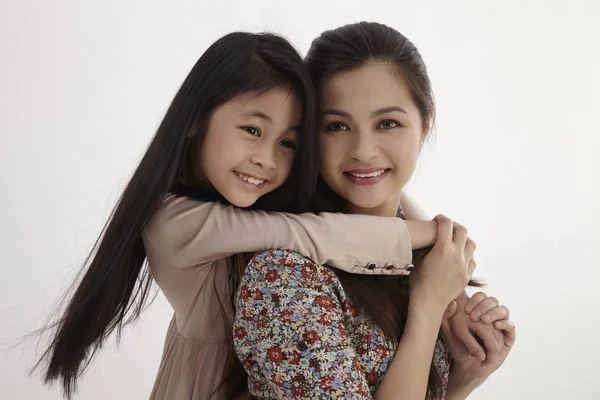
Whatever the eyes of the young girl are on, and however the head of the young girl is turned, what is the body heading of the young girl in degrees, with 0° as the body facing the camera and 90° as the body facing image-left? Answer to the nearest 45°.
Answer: approximately 270°

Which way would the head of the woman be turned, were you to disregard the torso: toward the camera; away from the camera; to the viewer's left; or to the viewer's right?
toward the camera

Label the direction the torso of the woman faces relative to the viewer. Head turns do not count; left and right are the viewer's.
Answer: facing the viewer and to the right of the viewer

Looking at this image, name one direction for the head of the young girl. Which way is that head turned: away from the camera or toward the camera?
toward the camera
